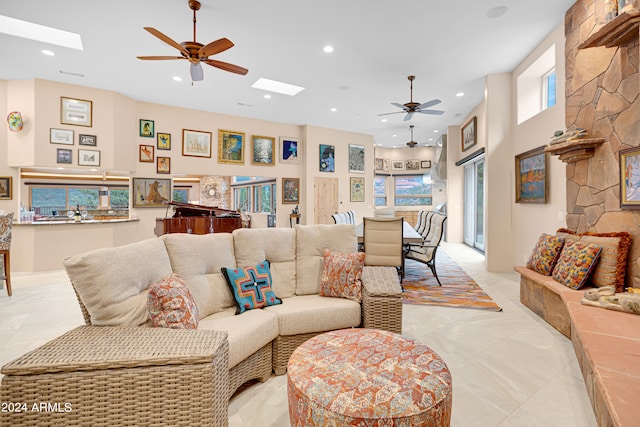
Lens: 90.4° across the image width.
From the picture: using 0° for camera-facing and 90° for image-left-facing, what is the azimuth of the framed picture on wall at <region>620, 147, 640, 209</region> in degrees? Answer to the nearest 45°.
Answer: approximately 45°

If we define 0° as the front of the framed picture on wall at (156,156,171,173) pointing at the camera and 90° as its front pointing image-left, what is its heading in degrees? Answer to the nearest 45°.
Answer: approximately 0°

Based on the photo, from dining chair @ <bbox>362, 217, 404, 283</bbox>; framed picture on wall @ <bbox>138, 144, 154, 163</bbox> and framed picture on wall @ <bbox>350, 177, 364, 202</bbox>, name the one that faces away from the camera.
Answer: the dining chair

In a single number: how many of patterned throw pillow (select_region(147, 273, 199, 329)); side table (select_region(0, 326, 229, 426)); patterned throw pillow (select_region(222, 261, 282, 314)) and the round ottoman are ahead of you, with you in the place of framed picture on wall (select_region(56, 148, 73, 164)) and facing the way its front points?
4

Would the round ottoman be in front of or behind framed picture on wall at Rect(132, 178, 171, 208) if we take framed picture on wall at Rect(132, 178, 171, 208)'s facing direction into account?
in front

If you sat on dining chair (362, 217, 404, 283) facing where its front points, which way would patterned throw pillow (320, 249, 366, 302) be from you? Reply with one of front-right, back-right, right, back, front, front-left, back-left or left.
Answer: back

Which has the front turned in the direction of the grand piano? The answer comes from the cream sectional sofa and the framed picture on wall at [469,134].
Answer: the framed picture on wall

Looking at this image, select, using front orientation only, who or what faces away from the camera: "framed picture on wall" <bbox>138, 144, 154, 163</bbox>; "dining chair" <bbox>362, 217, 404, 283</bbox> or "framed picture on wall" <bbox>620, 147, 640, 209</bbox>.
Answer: the dining chair

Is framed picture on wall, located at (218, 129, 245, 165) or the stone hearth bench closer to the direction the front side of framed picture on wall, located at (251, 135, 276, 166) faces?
the stone hearth bench

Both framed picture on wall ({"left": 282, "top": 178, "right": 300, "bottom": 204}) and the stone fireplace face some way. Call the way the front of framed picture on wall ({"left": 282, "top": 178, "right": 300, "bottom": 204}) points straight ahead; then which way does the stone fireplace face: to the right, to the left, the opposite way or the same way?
to the right

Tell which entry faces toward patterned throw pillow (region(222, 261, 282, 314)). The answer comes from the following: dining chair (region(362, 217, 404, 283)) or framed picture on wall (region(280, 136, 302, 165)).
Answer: the framed picture on wall

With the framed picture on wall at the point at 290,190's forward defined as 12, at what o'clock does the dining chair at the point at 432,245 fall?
The dining chair is roughly at 11 o'clock from the framed picture on wall.

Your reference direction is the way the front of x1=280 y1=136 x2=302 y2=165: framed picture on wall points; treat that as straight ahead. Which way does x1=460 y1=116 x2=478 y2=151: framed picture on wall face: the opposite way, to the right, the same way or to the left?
to the right

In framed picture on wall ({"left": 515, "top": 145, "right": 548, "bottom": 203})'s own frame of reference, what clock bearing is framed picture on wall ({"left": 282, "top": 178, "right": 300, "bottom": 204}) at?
framed picture on wall ({"left": 282, "top": 178, "right": 300, "bottom": 204}) is roughly at 2 o'clock from framed picture on wall ({"left": 515, "top": 145, "right": 548, "bottom": 203}).

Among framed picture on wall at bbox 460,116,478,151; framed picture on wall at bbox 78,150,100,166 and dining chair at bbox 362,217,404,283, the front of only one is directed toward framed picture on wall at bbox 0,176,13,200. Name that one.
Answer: framed picture on wall at bbox 460,116,478,151
